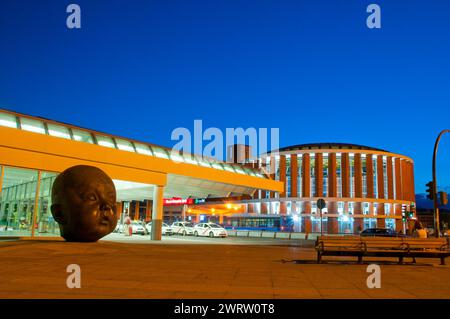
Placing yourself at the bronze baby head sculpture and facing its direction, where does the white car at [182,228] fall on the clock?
The white car is roughly at 8 o'clock from the bronze baby head sculpture.

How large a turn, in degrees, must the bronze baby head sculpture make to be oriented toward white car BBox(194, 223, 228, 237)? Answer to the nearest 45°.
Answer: approximately 90° to its left

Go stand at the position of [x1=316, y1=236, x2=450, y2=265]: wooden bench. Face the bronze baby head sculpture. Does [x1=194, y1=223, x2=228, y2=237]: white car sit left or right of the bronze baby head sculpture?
right

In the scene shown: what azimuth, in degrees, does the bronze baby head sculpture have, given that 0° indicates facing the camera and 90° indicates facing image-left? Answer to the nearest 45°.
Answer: approximately 315°

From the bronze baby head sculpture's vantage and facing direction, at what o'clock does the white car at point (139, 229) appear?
The white car is roughly at 8 o'clock from the bronze baby head sculpture.

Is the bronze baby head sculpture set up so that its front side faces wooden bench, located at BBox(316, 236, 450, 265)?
yes
